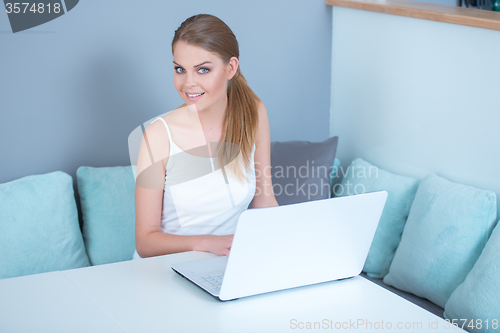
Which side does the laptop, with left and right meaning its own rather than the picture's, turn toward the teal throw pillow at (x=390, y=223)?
right

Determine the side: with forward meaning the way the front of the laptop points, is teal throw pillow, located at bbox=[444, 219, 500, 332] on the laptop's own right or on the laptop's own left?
on the laptop's own right

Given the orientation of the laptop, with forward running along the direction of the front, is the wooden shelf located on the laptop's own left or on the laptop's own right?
on the laptop's own right

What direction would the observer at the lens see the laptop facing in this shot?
facing away from the viewer and to the left of the viewer

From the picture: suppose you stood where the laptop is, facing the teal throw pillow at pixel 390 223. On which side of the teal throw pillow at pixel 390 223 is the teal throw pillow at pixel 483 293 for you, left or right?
right
